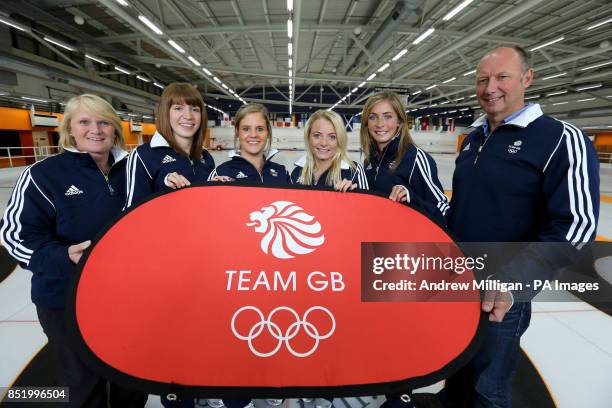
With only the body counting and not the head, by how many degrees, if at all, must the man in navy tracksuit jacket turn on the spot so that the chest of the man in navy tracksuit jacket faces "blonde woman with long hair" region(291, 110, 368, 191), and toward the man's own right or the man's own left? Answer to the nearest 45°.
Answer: approximately 45° to the man's own right

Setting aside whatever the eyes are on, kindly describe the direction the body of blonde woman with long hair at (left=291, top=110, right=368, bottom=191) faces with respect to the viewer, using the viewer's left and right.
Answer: facing the viewer

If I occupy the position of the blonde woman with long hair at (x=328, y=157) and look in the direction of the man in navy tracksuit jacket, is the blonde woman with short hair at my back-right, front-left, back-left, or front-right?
back-right

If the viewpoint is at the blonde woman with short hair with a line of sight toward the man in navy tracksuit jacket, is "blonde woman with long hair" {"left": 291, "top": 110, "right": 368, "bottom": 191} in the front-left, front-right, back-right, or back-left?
front-left

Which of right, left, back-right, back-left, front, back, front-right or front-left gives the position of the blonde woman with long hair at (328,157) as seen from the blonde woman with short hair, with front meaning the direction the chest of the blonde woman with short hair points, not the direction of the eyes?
front-left

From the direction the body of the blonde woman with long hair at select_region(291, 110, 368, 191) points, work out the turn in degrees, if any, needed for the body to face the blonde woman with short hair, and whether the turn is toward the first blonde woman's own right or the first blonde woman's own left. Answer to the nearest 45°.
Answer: approximately 45° to the first blonde woman's own right

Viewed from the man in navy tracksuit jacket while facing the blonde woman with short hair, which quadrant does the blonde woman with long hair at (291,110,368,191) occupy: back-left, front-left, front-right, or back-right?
front-right

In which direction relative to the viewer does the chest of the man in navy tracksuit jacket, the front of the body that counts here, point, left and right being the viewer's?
facing the viewer and to the left of the viewer

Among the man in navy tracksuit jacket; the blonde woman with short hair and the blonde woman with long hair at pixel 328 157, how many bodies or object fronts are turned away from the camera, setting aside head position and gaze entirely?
0

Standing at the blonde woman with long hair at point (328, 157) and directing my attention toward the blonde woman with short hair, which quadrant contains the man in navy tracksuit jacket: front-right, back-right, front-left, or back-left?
back-left

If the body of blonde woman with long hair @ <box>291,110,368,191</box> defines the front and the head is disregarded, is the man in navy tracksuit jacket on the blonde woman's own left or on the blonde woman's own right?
on the blonde woman's own left

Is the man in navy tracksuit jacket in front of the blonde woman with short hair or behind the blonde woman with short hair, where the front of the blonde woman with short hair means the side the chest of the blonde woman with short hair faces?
in front
